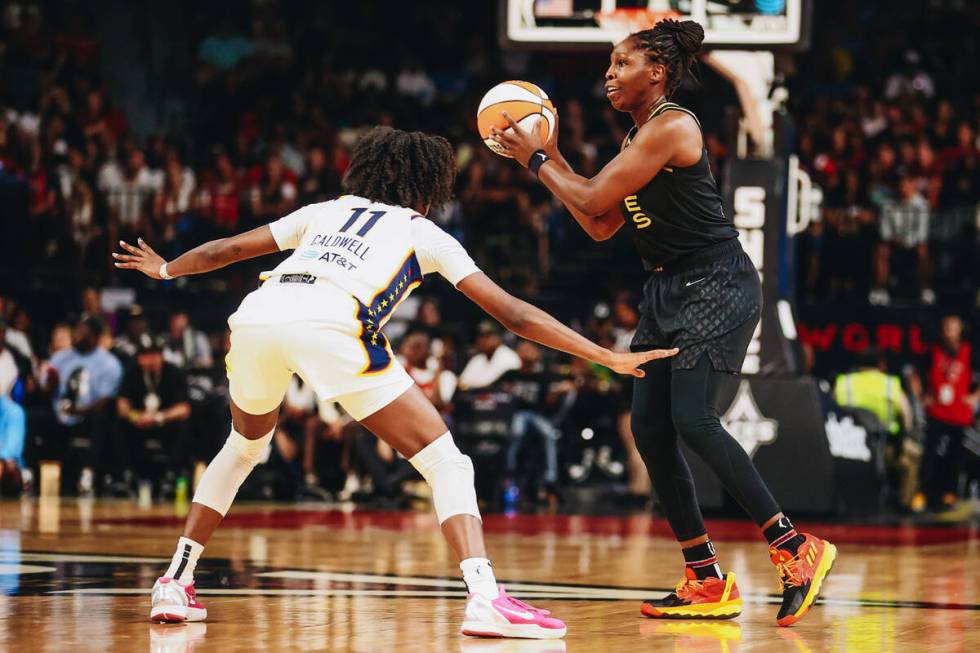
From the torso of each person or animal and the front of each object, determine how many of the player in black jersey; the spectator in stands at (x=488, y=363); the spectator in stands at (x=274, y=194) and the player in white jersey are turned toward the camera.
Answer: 2

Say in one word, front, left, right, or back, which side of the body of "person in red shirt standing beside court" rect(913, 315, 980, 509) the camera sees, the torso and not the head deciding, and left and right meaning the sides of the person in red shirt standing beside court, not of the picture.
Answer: front

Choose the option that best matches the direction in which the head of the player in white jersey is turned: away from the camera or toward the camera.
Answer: away from the camera

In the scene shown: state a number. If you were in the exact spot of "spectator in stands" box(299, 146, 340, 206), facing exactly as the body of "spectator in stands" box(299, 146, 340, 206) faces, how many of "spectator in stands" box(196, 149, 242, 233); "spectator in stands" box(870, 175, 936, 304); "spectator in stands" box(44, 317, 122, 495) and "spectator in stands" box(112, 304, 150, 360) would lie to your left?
1

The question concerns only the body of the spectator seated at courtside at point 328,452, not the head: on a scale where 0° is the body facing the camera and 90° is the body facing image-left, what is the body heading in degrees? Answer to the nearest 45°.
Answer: approximately 0°

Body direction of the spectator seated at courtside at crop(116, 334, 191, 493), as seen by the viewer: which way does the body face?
toward the camera

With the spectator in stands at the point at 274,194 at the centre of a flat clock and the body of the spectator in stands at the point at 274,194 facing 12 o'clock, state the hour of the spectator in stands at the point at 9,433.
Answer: the spectator in stands at the point at 9,433 is roughly at 1 o'clock from the spectator in stands at the point at 274,194.

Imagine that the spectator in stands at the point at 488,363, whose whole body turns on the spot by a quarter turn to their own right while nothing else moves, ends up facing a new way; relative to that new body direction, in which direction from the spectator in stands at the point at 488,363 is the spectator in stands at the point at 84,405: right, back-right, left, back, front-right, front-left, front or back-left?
front

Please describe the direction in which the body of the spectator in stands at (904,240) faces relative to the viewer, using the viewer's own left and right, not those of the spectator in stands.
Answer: facing the viewer

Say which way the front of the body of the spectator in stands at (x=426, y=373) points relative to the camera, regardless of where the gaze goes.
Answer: toward the camera

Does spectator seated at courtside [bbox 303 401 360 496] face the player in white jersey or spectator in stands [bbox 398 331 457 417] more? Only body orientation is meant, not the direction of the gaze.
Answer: the player in white jersey

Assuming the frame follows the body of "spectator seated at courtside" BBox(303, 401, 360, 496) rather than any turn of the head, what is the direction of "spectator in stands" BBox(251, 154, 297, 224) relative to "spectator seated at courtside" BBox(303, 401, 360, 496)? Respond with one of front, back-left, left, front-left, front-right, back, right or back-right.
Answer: back

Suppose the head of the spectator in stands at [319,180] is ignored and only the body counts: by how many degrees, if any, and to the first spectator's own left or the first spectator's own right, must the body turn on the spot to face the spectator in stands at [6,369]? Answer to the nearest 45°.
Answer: approximately 45° to the first spectator's own right

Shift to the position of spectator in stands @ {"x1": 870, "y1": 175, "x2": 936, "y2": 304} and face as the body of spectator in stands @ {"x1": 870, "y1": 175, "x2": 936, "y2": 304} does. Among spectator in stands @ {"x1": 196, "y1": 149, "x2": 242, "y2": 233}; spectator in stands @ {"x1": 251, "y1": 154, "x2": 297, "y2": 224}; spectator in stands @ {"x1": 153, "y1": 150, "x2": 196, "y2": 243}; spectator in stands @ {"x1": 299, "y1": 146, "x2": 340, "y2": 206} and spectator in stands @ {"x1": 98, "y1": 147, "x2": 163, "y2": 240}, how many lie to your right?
5
